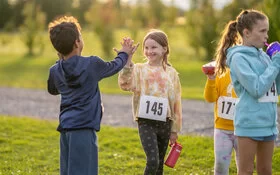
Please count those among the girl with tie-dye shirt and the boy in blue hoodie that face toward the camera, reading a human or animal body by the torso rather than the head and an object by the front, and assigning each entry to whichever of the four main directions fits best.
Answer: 1

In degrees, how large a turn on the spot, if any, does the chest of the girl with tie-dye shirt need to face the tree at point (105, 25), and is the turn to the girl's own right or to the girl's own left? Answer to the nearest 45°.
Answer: approximately 180°

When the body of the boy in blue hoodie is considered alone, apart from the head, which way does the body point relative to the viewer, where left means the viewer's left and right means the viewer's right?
facing away from the viewer and to the right of the viewer

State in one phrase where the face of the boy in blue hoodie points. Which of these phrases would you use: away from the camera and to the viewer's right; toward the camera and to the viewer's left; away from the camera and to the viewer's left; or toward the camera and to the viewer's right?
away from the camera and to the viewer's right

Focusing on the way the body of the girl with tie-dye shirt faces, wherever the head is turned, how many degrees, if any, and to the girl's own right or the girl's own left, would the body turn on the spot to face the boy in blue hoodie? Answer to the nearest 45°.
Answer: approximately 45° to the girl's own right

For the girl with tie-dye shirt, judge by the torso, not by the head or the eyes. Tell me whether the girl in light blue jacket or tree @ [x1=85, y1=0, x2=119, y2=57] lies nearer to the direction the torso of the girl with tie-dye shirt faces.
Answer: the girl in light blue jacket

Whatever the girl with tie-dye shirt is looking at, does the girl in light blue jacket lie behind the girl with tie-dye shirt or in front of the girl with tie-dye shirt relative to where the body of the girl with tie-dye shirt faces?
in front
